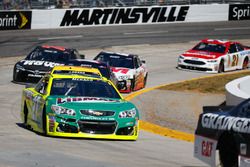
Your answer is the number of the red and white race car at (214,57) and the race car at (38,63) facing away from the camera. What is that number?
0

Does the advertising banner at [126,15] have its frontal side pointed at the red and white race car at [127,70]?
yes

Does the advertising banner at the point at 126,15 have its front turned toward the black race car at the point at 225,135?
yes

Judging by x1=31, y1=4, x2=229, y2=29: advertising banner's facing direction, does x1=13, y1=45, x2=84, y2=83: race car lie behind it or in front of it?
in front

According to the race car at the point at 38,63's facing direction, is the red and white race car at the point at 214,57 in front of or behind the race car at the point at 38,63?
behind

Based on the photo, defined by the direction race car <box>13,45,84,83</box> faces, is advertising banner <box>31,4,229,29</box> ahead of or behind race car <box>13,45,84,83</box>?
behind

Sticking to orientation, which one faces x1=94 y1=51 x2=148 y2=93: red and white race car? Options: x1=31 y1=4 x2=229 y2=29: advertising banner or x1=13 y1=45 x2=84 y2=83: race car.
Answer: the advertising banner

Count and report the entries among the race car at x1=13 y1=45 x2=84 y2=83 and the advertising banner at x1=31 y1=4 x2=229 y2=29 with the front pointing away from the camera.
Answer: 0

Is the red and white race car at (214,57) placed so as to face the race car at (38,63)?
yes

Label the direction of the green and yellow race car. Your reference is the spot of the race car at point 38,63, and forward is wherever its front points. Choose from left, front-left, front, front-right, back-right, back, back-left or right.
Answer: front-left

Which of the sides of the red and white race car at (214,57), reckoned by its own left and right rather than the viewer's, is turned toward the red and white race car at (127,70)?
front

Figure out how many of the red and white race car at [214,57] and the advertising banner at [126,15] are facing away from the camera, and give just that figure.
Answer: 0

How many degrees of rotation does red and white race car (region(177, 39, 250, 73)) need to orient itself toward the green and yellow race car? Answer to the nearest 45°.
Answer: approximately 45° to its left
